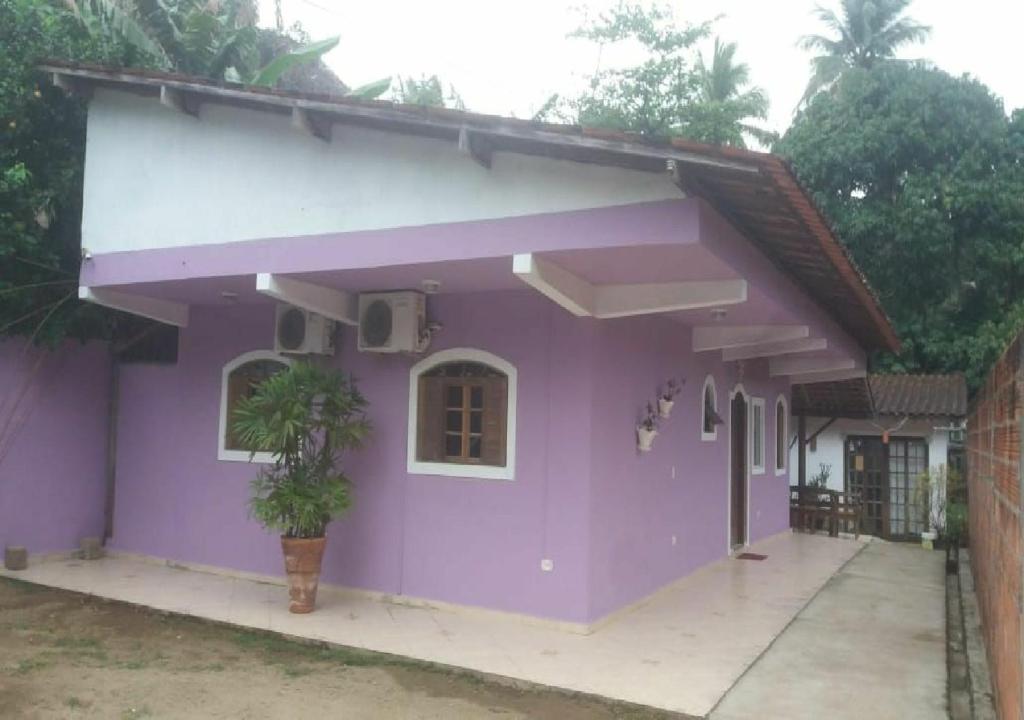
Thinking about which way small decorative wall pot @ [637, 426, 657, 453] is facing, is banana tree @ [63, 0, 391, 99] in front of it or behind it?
behind

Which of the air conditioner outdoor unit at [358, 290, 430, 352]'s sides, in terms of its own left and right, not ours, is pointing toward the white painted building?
back

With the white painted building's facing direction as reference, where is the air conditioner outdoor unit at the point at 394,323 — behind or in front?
in front

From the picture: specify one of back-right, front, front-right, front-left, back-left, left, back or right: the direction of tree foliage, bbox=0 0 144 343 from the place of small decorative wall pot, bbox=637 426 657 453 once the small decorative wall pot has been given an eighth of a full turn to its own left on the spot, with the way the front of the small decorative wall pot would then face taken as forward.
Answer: back

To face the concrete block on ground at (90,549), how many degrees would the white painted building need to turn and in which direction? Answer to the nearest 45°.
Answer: approximately 45° to its right

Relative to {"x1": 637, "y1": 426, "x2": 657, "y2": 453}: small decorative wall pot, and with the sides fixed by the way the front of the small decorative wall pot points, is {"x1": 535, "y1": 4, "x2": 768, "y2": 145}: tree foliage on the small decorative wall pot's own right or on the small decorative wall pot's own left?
on the small decorative wall pot's own left

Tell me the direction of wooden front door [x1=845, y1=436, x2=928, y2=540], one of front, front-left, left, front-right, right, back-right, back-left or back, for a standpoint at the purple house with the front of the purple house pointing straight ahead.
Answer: left

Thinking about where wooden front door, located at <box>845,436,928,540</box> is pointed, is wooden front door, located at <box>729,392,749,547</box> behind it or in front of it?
in front

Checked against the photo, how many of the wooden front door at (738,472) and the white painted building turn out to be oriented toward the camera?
1

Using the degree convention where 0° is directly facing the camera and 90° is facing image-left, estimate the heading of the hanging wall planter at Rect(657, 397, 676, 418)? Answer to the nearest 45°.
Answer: approximately 315°

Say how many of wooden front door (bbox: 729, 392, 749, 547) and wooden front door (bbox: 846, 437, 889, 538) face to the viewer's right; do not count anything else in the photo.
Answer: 1

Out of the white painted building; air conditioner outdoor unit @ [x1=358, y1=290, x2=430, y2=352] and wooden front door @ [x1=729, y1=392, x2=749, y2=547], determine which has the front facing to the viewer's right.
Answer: the wooden front door
